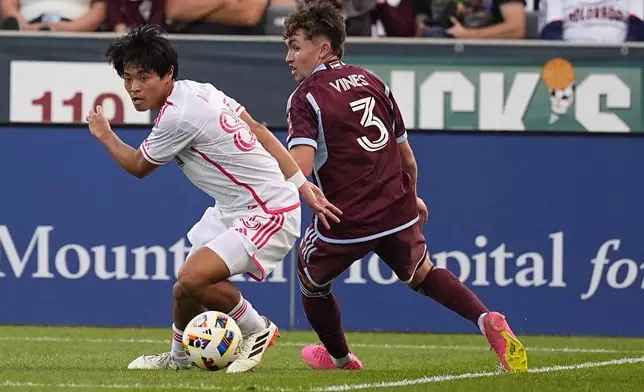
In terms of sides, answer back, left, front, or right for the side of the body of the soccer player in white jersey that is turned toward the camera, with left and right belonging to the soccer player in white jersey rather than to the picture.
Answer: left

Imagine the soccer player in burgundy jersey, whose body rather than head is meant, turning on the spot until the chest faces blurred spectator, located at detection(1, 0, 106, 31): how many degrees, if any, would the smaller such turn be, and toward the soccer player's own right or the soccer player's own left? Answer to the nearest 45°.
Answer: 0° — they already face them

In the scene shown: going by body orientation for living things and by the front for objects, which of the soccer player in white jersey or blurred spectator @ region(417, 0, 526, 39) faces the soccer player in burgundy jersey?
the blurred spectator

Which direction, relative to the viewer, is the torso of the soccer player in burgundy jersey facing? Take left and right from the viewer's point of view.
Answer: facing away from the viewer and to the left of the viewer

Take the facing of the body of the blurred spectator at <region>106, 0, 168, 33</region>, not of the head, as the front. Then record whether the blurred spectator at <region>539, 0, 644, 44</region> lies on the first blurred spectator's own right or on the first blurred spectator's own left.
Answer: on the first blurred spectator's own left

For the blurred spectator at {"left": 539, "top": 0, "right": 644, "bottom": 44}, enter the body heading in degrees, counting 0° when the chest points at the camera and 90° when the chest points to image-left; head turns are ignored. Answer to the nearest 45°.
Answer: approximately 0°

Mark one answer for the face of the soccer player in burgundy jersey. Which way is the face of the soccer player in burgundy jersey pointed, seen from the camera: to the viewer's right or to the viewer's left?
to the viewer's left

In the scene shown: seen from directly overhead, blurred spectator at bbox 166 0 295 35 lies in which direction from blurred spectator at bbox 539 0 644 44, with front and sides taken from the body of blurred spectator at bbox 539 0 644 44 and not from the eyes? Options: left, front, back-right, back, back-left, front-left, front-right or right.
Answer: right

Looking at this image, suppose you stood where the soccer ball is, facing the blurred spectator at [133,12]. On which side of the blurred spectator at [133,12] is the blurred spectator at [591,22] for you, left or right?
right

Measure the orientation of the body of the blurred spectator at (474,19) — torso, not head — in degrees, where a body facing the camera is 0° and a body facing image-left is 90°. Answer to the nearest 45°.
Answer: approximately 0°
